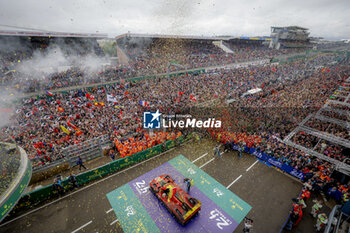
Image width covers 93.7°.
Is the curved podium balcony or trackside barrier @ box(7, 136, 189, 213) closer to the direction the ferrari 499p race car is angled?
the trackside barrier

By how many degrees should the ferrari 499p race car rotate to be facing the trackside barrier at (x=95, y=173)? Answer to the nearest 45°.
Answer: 0° — it already faces it

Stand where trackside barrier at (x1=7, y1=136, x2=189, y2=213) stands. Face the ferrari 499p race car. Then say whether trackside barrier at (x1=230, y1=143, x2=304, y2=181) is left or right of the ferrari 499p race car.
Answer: left

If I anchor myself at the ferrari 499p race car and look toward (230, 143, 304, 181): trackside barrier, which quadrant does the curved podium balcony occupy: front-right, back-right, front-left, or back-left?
back-left

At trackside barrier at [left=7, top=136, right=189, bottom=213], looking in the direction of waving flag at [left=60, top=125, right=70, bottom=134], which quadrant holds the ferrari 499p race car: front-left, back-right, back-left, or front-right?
back-right

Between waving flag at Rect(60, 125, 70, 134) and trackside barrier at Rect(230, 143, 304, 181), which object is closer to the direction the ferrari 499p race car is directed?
the waving flag

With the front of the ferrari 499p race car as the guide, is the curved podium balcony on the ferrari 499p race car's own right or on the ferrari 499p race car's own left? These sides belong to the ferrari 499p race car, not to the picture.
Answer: on the ferrari 499p race car's own left
